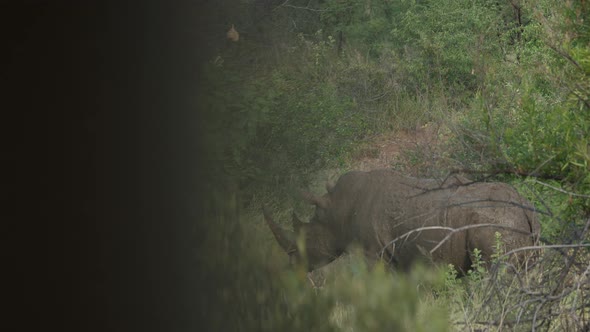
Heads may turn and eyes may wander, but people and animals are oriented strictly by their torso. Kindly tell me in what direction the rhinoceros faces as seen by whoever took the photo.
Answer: facing to the left of the viewer
